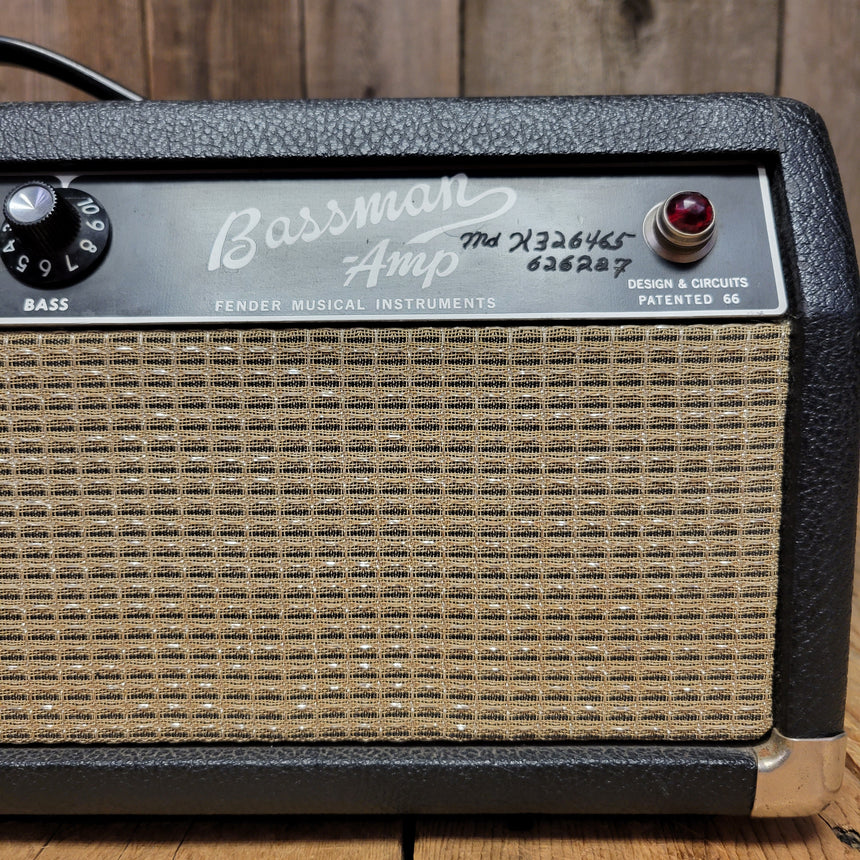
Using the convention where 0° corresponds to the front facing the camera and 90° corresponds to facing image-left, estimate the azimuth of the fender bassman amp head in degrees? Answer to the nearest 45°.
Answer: approximately 0°
